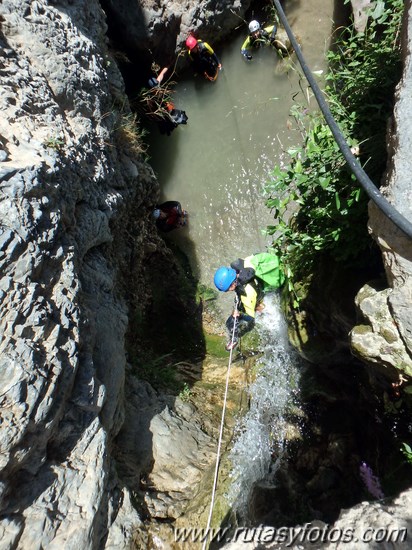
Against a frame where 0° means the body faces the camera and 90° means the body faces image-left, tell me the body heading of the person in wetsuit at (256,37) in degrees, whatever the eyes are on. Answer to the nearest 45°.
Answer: approximately 0°

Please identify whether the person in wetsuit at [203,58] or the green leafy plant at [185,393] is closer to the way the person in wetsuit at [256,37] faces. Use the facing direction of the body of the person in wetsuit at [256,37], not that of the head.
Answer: the green leafy plant

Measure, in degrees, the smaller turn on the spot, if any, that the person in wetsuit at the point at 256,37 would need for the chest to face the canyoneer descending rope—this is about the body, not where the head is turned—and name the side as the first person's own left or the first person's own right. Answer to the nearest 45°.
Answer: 0° — they already face them

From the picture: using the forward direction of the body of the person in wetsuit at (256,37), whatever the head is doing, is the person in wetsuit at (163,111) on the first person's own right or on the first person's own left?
on the first person's own right

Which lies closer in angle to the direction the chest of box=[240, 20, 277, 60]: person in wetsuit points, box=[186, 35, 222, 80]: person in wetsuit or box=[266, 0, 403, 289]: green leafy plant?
the green leafy plant

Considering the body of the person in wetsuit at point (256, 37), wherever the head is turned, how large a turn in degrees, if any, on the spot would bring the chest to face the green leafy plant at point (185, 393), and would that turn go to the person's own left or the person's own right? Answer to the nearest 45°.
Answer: approximately 45° to the person's own right

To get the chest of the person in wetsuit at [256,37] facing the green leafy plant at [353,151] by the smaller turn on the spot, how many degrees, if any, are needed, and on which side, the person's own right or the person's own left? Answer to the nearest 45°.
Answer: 0° — they already face it

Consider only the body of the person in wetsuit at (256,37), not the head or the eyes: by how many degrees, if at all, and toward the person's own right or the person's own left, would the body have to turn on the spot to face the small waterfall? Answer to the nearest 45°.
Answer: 0° — they already face it

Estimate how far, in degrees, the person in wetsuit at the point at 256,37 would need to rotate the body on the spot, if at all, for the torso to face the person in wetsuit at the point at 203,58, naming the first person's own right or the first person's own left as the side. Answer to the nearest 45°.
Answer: approximately 90° to the first person's own right
